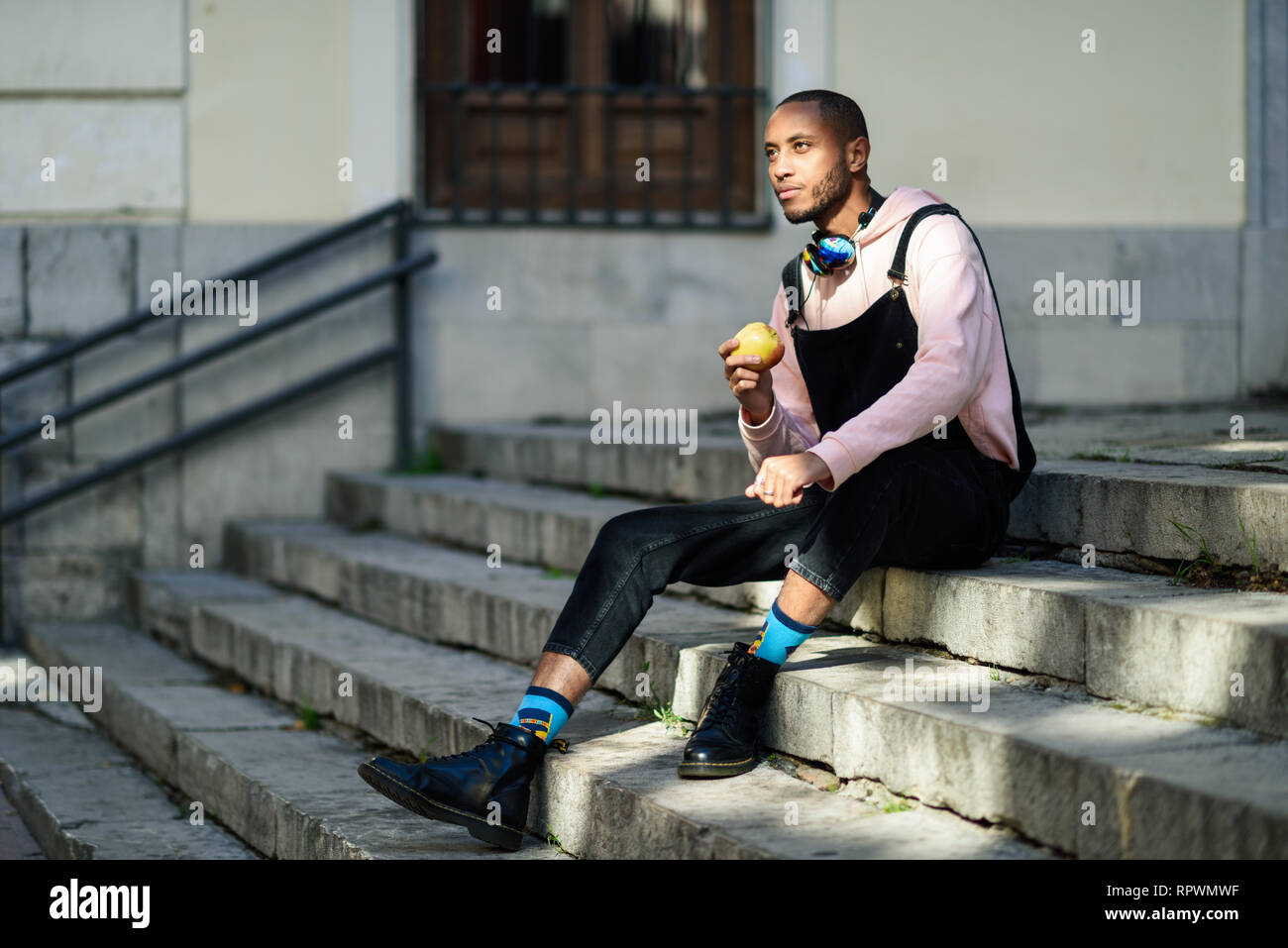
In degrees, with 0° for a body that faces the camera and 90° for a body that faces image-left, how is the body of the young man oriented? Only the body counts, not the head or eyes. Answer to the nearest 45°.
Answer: approximately 45°

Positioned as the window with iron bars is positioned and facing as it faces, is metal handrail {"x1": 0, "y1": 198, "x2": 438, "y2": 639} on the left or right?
on its right

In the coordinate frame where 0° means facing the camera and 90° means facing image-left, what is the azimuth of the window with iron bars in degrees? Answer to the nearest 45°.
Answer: approximately 0°

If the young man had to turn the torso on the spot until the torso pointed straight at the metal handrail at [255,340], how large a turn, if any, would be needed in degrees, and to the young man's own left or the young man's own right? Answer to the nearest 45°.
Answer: approximately 90° to the young man's own right

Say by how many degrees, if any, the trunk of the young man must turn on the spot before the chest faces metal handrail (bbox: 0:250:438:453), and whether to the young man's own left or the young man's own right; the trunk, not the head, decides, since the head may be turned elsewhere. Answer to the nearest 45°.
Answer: approximately 90° to the young man's own right

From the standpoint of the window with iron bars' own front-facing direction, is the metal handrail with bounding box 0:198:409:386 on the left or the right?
on its right
